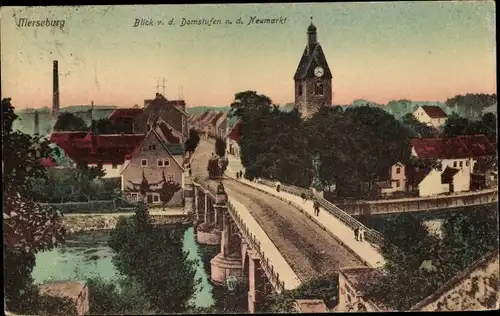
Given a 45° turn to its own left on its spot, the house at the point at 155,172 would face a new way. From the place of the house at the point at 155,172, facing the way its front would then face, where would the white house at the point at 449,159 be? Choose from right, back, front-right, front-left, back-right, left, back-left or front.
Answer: front-left

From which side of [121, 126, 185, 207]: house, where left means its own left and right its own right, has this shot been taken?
front
